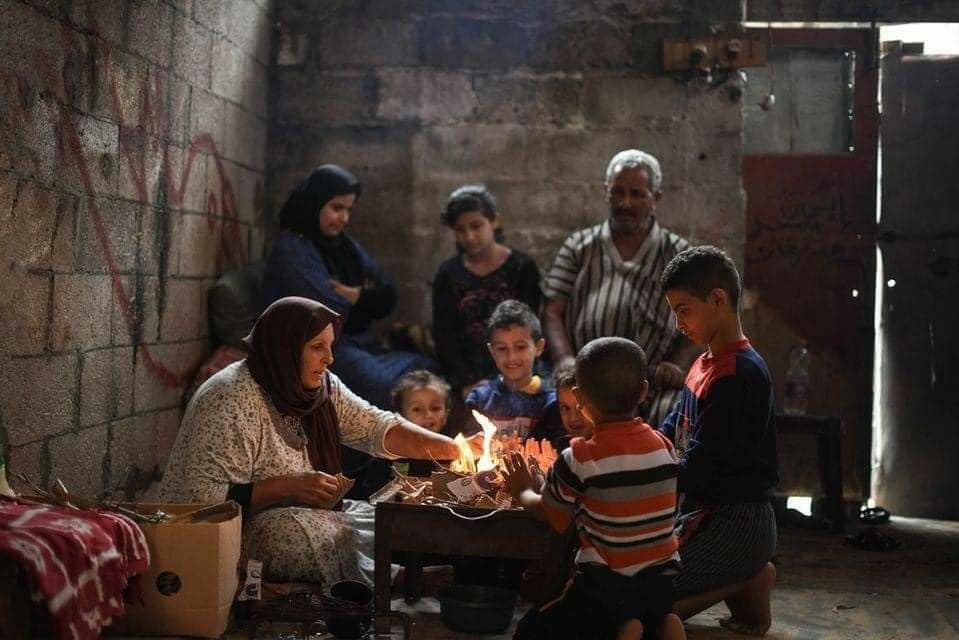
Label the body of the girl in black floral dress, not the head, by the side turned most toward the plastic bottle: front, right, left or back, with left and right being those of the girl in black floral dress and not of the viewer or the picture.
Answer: left

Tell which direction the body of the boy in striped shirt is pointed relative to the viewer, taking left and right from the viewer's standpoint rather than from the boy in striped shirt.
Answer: facing away from the viewer and to the left of the viewer

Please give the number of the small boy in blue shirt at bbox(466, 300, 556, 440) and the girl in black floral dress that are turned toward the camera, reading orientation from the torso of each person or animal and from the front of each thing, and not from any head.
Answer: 2

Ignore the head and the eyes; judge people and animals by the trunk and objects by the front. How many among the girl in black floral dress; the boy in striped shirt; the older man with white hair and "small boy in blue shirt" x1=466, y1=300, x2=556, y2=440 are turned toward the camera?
3

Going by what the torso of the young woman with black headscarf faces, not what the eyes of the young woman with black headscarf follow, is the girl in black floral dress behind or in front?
in front

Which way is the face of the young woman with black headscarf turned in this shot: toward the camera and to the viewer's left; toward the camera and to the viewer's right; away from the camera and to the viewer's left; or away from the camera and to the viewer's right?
toward the camera and to the viewer's right

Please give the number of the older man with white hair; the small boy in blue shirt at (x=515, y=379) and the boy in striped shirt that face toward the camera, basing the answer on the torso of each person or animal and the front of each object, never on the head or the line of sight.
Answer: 2

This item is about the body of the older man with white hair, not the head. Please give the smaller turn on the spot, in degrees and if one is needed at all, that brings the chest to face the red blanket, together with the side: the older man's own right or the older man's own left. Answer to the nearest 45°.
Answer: approximately 45° to the older man's own right

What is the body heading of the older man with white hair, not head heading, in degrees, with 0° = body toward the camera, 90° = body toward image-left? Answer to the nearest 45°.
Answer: approximately 0°

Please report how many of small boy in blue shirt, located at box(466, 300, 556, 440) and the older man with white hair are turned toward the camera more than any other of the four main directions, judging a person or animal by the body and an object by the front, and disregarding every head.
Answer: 2

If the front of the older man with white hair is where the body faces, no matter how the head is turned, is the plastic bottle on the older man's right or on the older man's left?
on the older man's left

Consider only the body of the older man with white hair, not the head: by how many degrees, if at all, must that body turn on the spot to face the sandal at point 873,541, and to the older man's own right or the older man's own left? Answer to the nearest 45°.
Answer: approximately 90° to the older man's own left

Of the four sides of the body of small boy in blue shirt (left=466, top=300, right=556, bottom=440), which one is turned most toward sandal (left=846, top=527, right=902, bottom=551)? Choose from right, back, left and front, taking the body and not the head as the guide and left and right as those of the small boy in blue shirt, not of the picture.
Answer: left

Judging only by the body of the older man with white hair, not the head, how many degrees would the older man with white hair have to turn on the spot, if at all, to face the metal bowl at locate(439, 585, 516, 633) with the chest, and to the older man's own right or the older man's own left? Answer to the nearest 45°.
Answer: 0° — they already face it

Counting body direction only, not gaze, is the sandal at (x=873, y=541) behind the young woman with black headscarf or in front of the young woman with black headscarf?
in front

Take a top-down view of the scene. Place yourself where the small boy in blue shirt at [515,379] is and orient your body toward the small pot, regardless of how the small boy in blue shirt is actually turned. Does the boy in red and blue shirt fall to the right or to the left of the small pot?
left
